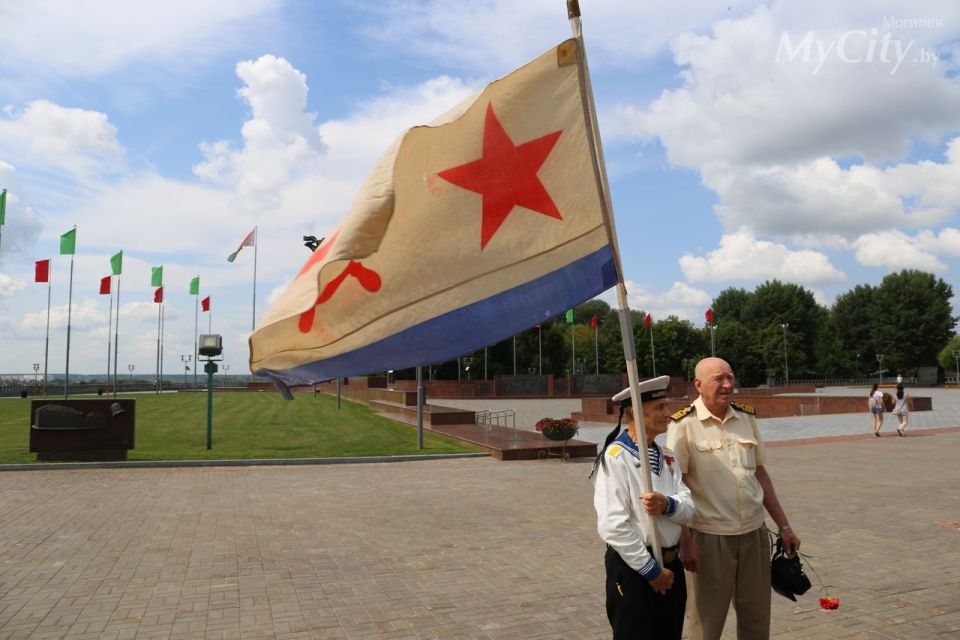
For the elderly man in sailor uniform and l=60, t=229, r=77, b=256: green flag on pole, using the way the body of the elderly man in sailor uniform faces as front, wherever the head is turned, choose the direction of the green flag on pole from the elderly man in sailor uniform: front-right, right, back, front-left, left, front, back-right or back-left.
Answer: back

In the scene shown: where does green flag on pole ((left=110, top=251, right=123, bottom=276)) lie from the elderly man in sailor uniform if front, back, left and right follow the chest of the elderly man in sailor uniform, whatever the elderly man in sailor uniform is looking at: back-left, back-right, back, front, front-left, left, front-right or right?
back

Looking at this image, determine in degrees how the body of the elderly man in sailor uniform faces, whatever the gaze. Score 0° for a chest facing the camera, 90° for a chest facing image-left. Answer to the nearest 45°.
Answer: approximately 315°

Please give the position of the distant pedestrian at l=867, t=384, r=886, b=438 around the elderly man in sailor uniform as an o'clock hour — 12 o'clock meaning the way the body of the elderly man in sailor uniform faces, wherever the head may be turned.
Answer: The distant pedestrian is roughly at 8 o'clock from the elderly man in sailor uniform.

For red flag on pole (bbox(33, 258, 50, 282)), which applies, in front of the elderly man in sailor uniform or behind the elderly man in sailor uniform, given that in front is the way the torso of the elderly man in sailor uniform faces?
behind

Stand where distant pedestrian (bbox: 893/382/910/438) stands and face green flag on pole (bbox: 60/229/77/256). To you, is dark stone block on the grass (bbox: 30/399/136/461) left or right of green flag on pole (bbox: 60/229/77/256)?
left

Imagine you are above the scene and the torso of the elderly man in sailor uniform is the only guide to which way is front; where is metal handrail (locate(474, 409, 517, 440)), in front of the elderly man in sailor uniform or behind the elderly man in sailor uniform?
behind

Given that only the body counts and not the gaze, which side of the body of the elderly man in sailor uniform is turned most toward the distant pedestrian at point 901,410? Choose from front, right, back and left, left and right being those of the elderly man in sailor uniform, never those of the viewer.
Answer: left

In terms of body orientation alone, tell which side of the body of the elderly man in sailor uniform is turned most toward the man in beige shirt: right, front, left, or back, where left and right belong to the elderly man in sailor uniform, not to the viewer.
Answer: left
